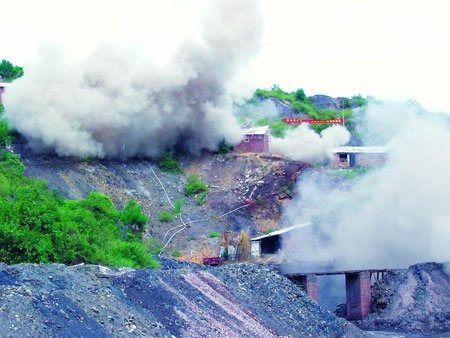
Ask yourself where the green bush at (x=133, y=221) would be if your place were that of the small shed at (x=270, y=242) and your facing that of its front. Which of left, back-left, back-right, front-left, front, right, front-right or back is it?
right

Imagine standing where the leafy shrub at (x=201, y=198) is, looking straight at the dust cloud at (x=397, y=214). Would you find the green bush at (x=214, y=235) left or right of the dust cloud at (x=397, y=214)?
right

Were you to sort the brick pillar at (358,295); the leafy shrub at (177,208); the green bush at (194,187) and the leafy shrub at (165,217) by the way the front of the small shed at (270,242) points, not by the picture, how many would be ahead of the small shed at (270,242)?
1

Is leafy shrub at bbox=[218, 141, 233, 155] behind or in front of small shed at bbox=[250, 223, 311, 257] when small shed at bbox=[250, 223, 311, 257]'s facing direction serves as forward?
behind

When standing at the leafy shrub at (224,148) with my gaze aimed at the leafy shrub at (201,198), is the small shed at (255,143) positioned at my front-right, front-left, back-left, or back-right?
back-left

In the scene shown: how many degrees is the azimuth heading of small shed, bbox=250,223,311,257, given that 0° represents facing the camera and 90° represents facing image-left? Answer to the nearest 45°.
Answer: approximately 315°

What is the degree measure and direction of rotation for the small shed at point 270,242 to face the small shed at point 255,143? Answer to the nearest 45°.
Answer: approximately 135° to its left

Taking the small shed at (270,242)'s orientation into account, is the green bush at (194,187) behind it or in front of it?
behind

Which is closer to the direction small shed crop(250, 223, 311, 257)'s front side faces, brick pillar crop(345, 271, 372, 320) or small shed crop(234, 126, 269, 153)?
the brick pillar

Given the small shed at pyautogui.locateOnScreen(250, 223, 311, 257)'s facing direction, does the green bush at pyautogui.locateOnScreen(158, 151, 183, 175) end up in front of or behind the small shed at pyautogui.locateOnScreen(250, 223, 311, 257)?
behind

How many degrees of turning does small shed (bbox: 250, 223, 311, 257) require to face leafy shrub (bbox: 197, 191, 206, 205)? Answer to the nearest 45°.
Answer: approximately 180°

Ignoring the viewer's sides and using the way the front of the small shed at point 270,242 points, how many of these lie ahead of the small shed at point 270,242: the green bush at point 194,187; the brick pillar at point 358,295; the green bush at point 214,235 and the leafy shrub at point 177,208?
1

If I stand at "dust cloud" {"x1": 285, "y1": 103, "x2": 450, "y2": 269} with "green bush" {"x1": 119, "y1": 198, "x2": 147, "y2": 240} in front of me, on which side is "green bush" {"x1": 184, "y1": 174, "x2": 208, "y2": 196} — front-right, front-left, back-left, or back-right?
front-right

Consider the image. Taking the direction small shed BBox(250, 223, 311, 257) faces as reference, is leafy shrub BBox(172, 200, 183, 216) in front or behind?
behind

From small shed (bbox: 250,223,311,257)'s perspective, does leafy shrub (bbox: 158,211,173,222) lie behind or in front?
behind
